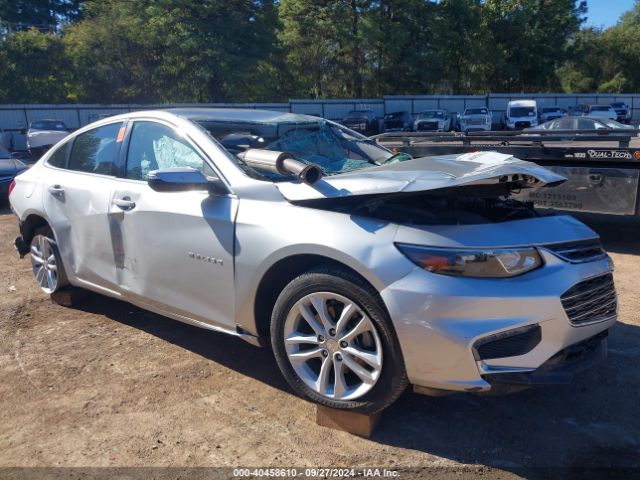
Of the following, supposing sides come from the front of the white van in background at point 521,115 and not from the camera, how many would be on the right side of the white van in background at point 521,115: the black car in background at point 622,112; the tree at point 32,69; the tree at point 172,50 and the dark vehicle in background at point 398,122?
3

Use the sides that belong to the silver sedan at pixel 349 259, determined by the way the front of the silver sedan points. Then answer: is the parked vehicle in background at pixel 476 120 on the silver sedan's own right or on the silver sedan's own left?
on the silver sedan's own left

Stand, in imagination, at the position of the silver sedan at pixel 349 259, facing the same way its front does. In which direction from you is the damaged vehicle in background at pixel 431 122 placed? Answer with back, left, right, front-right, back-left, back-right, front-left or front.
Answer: back-left

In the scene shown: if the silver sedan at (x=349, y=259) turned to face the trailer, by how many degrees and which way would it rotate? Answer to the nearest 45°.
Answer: approximately 90° to its left

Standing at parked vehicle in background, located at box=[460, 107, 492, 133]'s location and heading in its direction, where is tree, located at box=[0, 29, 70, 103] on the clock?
The tree is roughly at 3 o'clock from the parked vehicle in background.

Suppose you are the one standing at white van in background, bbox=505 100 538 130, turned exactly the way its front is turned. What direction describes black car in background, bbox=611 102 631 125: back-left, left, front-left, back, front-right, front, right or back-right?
back-left

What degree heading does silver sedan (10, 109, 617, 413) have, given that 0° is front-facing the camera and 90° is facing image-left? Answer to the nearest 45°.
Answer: approximately 315°

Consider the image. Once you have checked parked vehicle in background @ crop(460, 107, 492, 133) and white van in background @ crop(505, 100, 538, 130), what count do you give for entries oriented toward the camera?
2

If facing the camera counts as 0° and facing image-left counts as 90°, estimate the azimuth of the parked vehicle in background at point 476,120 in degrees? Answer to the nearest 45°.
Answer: approximately 0°

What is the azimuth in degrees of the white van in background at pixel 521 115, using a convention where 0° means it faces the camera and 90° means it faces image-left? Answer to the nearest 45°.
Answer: approximately 0°

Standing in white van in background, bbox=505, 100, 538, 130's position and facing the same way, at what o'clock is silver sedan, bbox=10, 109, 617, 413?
The silver sedan is roughly at 12 o'clock from the white van in background.

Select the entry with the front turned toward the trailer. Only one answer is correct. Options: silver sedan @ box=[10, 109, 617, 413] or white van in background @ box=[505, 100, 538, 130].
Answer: the white van in background

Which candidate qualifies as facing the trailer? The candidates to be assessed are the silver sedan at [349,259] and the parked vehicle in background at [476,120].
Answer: the parked vehicle in background

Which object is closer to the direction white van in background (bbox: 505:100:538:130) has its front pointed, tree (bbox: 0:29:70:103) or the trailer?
the trailer

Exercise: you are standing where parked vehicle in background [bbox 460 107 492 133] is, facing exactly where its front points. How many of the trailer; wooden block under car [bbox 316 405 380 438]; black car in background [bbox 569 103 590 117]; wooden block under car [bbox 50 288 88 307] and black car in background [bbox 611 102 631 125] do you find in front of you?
3

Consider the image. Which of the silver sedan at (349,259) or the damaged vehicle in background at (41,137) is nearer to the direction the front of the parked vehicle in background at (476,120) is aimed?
the silver sedan
